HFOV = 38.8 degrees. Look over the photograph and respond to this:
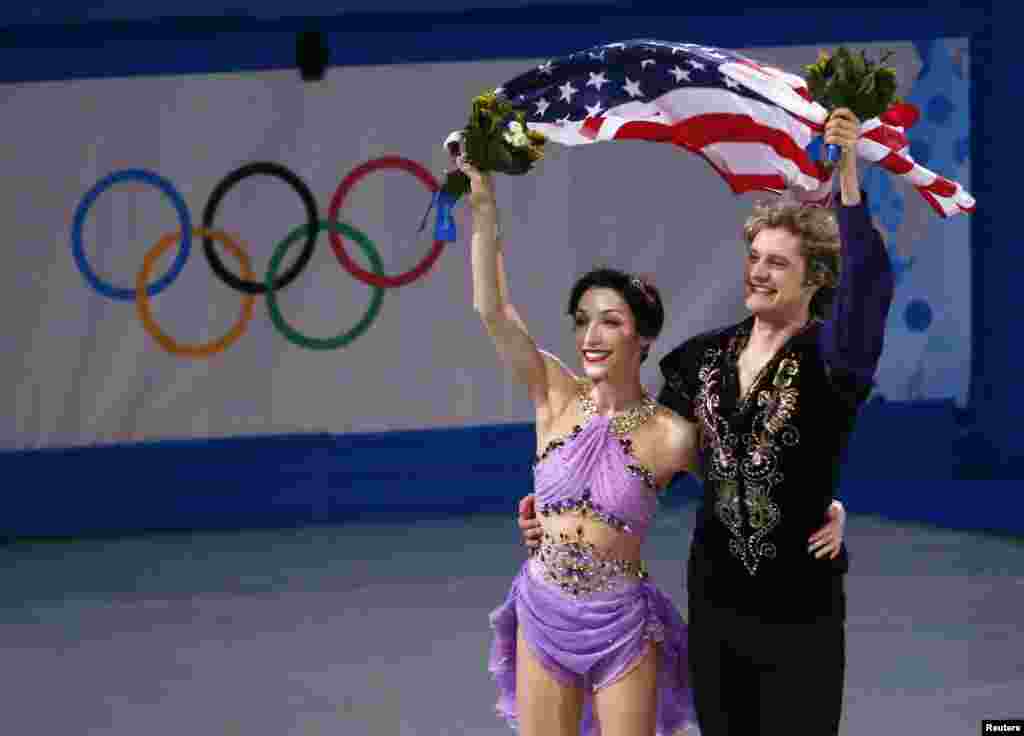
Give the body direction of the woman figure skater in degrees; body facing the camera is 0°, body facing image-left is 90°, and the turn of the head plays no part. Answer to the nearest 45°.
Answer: approximately 0°
